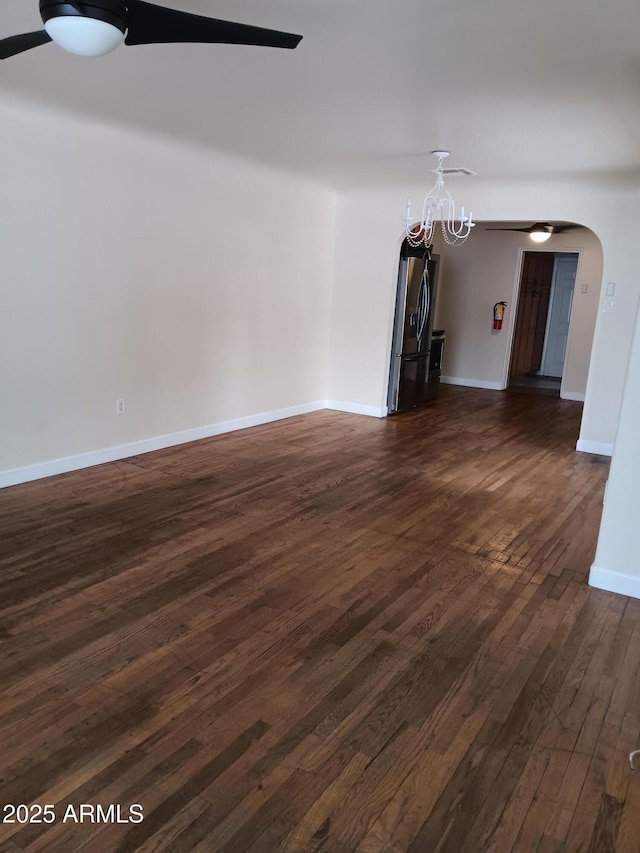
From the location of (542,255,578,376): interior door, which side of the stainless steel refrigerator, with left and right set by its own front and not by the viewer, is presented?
left

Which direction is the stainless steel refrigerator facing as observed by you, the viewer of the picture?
facing the viewer and to the right of the viewer

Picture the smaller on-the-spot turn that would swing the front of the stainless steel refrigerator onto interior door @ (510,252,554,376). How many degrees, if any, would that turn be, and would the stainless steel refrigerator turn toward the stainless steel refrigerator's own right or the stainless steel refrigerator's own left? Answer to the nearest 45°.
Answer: approximately 90° to the stainless steel refrigerator's own left

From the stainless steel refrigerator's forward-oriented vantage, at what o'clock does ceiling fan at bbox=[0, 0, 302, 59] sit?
The ceiling fan is roughly at 2 o'clock from the stainless steel refrigerator.
